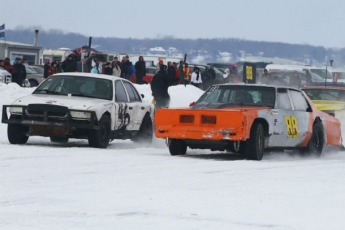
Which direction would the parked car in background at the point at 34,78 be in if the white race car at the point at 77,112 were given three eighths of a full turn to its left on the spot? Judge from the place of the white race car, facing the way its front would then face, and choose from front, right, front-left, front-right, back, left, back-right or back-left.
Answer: left

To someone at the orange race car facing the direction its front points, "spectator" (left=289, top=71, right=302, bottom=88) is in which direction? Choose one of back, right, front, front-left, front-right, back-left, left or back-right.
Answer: back-right

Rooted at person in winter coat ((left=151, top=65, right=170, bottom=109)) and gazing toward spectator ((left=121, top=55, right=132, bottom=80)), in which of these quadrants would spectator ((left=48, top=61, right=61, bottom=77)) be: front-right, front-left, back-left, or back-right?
front-left

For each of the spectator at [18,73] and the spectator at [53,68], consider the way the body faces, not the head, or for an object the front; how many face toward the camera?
2

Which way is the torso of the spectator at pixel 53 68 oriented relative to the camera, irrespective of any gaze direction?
toward the camera

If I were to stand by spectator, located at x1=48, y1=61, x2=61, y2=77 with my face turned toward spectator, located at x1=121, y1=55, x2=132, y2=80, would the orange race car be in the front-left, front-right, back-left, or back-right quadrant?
front-right

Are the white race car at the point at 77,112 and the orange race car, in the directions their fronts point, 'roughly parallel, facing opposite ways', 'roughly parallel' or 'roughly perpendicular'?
roughly parallel

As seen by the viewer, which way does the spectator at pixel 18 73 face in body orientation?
toward the camera

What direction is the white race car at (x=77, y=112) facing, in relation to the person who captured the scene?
facing the viewer and to the left of the viewer

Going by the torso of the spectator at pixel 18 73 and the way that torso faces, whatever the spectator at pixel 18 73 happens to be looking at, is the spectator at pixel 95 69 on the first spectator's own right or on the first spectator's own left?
on the first spectator's own left
